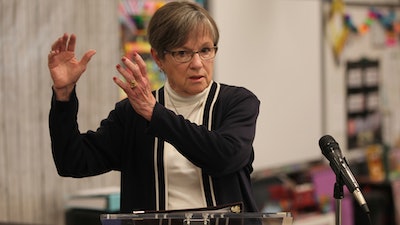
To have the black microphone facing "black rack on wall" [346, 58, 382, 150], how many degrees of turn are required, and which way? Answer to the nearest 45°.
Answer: approximately 90° to its right

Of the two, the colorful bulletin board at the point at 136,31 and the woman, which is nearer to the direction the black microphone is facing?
the woman

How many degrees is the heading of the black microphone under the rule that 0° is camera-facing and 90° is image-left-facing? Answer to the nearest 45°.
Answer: approximately 90°

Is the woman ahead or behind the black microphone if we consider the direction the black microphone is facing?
ahead

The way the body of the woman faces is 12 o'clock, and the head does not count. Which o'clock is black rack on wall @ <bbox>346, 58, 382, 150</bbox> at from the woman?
The black rack on wall is roughly at 7 o'clock from the woman.

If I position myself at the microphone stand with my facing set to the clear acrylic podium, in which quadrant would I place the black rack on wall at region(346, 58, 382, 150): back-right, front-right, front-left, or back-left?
back-right

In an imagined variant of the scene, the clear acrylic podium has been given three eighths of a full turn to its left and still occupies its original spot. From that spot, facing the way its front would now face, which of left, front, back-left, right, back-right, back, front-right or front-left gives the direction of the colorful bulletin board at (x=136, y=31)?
front-left

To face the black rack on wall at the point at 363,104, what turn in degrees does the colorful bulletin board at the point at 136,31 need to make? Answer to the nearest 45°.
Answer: approximately 135° to its left

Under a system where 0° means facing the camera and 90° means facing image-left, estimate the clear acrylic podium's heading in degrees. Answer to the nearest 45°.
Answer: approximately 0°

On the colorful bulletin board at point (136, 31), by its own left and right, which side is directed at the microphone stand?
front
